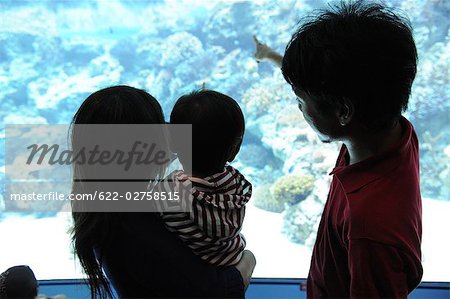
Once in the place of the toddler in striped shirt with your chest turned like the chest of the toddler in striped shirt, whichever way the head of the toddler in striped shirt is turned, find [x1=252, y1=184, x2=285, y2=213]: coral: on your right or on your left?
on your right

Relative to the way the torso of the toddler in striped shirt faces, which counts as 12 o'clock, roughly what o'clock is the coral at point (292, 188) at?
The coral is roughly at 2 o'clock from the toddler in striped shirt.

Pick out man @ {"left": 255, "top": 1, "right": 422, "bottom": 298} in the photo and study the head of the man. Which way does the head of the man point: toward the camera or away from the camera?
away from the camera

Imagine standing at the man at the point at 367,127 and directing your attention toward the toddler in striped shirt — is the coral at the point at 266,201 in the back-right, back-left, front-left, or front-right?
front-right

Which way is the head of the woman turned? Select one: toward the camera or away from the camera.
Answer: away from the camera

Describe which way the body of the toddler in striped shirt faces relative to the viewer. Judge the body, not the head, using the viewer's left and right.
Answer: facing away from the viewer and to the left of the viewer
